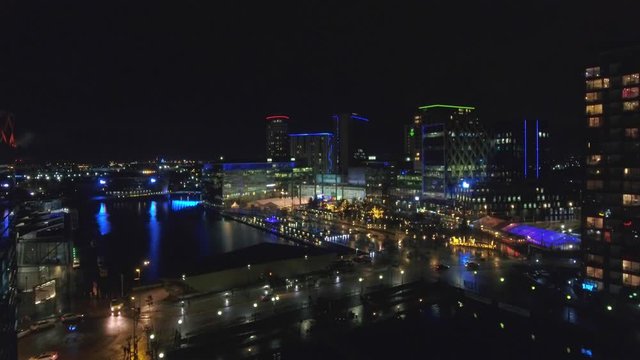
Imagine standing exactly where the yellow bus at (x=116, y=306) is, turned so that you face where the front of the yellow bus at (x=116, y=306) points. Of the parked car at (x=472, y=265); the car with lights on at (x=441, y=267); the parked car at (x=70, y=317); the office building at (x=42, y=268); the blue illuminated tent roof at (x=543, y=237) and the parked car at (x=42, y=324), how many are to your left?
3

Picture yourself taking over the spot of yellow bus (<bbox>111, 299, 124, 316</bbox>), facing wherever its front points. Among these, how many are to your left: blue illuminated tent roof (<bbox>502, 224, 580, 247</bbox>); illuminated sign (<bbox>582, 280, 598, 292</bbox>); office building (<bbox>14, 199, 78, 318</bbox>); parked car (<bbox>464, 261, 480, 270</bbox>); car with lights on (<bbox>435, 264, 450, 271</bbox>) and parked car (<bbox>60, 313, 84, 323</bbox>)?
4

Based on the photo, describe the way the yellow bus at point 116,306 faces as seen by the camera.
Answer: facing the viewer

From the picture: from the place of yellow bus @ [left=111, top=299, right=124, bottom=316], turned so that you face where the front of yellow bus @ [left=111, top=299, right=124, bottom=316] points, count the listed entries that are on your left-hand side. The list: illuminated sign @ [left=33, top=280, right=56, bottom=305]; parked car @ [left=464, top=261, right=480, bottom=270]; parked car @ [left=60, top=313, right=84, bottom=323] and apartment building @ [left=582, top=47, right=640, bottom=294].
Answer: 2

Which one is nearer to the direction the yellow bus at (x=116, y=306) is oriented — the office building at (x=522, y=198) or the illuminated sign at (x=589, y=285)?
the illuminated sign

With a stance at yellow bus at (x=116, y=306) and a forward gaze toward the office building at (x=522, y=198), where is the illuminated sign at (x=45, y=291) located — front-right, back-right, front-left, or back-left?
back-left
